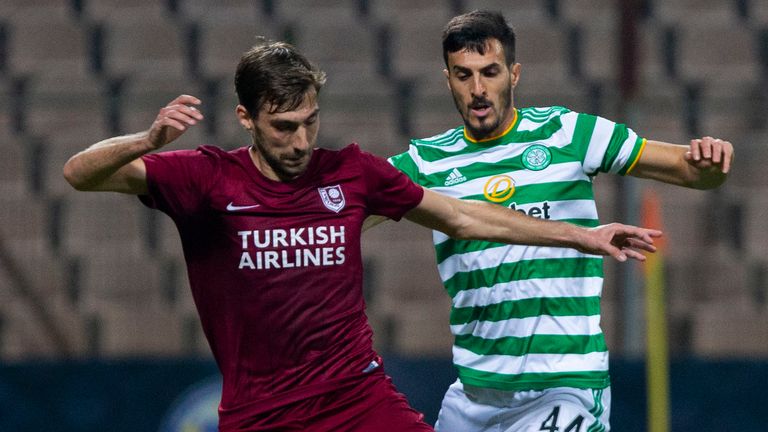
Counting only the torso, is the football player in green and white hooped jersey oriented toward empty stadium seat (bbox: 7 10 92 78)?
no

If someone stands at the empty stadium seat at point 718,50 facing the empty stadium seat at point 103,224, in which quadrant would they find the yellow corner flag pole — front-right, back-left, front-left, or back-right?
front-left

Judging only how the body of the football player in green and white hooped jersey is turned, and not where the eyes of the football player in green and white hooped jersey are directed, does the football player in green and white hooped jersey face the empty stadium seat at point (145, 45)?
no

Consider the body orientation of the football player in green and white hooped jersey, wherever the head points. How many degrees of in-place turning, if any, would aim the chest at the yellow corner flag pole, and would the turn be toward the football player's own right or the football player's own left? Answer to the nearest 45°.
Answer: approximately 180°

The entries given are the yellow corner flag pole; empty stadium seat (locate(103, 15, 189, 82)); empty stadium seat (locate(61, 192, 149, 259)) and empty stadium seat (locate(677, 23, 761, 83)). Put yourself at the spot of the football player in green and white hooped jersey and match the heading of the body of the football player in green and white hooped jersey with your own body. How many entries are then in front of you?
0

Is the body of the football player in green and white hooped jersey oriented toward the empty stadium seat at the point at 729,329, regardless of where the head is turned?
no

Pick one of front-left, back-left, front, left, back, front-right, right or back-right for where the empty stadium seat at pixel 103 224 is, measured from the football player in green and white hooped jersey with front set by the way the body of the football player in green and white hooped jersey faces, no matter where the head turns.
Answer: back-right

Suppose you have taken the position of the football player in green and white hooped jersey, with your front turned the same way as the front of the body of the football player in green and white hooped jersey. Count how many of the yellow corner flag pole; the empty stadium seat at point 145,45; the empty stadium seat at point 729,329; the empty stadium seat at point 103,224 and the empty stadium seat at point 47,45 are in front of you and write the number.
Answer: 0

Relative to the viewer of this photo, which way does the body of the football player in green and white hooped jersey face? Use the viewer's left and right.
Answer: facing the viewer

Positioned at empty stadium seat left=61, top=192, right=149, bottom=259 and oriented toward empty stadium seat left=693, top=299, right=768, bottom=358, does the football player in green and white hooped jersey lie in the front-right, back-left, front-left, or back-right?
front-right

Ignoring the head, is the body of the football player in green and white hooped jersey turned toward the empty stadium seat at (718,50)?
no
